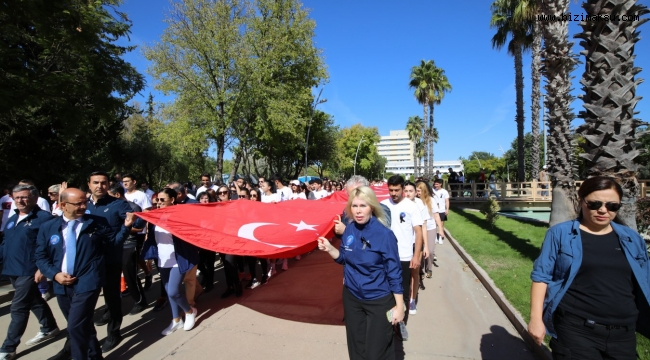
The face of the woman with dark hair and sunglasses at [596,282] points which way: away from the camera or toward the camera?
toward the camera

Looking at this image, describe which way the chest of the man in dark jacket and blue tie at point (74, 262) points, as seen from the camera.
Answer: toward the camera

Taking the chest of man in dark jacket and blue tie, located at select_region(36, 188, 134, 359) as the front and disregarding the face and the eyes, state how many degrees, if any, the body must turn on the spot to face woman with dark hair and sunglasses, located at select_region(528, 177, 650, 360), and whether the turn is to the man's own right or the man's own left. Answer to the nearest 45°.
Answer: approximately 45° to the man's own left

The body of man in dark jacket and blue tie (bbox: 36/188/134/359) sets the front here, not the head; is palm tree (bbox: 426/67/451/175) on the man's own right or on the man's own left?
on the man's own left

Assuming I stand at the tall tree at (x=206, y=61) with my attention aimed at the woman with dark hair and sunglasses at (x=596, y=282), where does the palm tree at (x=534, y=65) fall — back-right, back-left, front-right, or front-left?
front-left

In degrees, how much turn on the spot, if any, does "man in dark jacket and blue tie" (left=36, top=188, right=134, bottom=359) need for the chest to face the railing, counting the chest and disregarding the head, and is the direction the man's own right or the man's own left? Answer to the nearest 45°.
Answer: approximately 90° to the man's own left

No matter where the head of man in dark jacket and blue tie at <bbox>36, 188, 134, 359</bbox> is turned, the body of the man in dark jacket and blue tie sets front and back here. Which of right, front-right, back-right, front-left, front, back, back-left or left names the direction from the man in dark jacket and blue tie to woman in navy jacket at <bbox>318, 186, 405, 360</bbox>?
front-left

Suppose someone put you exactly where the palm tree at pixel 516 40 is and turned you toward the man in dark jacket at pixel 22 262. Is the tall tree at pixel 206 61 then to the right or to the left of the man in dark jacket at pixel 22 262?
right

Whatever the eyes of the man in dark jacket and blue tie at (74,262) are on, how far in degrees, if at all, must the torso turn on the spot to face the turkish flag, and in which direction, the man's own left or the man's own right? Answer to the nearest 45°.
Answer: approximately 90° to the man's own left
